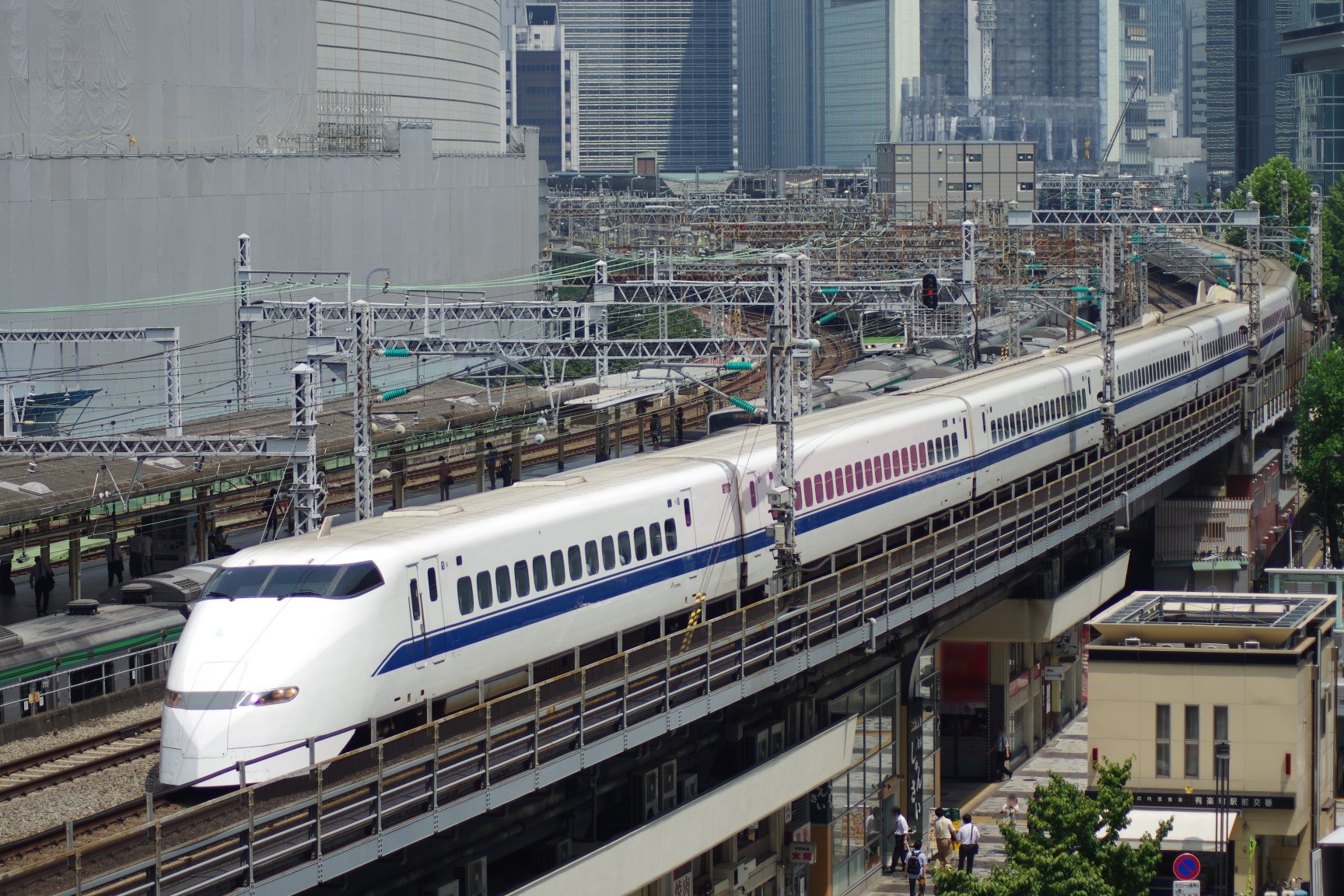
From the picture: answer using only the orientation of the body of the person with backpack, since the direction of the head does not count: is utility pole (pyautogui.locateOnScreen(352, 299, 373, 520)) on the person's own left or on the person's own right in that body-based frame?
on the person's own left

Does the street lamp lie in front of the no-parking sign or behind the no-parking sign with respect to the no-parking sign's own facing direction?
behind

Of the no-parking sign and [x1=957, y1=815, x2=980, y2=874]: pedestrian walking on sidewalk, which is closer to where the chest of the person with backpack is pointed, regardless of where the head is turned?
the pedestrian walking on sidewalk

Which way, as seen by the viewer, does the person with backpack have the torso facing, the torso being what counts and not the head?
away from the camera

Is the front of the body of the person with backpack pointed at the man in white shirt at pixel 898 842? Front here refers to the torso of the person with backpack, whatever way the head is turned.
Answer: yes
